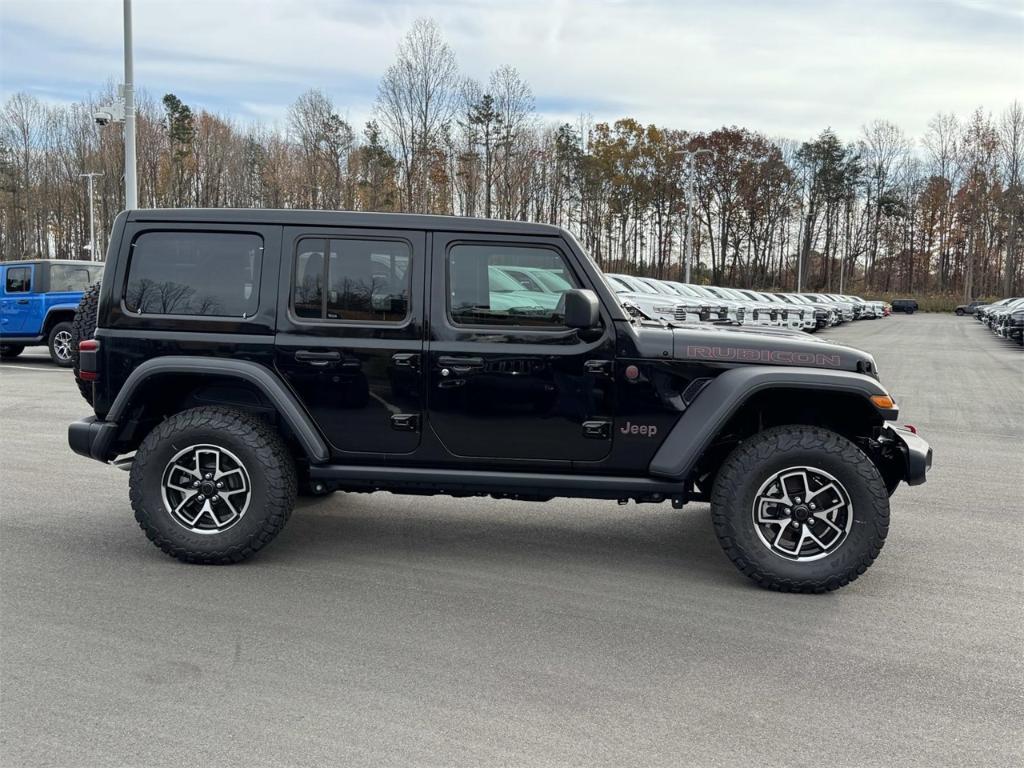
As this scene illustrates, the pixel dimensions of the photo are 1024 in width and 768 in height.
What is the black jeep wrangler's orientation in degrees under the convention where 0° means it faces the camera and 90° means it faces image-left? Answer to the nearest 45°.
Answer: approximately 270°

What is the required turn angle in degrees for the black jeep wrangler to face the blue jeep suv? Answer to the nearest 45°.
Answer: approximately 135° to its left

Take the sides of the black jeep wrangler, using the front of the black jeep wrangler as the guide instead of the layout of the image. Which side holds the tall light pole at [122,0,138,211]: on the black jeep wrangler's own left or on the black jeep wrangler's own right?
on the black jeep wrangler's own left
